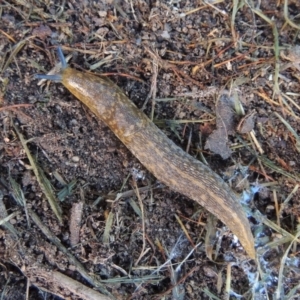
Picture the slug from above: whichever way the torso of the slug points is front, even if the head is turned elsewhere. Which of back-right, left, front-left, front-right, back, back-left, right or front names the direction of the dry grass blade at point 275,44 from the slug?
right

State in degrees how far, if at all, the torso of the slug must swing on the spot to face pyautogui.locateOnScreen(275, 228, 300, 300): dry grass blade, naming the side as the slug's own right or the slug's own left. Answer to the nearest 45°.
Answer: approximately 135° to the slug's own right

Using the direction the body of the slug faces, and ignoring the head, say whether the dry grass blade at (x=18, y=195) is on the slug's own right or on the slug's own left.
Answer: on the slug's own left

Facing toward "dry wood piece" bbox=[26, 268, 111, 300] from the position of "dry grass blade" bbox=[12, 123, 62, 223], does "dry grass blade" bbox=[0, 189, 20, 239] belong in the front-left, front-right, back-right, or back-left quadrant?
front-right

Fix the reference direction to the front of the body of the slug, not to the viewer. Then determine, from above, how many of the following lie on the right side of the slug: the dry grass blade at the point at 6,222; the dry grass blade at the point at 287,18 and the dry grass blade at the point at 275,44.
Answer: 2

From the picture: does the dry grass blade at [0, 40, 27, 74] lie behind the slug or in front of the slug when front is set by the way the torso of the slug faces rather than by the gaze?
in front

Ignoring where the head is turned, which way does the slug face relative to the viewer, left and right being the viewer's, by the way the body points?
facing away from the viewer and to the left of the viewer
